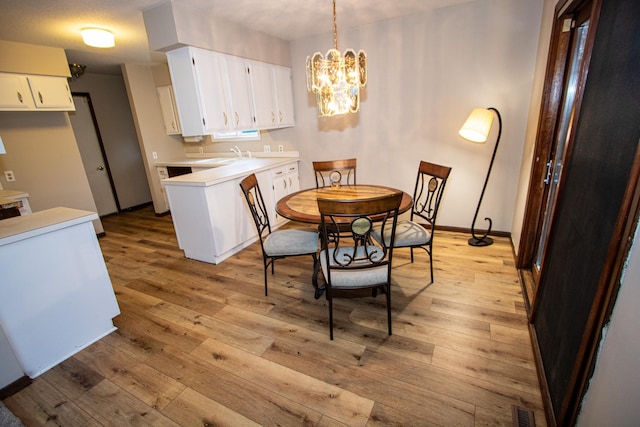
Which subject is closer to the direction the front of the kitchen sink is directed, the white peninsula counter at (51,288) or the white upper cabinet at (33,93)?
the white peninsula counter

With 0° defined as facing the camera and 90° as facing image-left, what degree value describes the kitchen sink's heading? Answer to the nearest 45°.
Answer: approximately 0°

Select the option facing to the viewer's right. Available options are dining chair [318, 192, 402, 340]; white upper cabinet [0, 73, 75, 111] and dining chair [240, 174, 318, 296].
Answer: dining chair [240, 174, 318, 296]

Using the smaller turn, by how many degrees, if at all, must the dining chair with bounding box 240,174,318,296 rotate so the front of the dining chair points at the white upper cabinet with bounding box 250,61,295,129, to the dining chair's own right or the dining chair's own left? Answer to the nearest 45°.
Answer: approximately 90° to the dining chair's own left

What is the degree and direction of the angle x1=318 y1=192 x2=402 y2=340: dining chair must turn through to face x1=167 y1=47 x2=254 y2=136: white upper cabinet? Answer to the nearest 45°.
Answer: approximately 45° to its left

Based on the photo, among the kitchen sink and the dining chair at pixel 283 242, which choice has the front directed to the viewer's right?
the dining chair

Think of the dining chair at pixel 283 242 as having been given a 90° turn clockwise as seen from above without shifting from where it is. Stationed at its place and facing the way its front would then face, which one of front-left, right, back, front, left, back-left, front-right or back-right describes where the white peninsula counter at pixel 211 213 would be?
back-right

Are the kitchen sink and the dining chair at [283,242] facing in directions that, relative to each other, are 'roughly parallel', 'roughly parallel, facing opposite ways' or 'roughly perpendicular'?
roughly perpendicular

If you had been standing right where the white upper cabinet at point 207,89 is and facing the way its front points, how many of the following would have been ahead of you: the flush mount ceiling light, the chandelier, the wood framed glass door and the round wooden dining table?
3

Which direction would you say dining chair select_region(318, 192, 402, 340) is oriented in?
away from the camera
